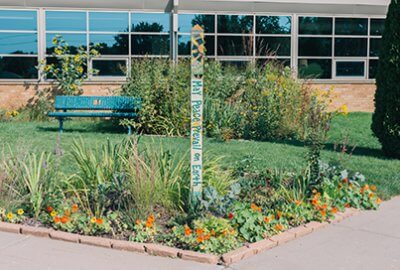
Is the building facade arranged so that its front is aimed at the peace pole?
yes

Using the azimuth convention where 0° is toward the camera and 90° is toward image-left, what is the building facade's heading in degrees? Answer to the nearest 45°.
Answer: approximately 0°

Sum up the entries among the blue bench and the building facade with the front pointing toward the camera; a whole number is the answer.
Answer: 2

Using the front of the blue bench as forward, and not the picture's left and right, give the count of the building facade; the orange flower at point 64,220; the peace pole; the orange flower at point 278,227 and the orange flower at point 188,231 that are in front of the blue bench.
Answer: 4

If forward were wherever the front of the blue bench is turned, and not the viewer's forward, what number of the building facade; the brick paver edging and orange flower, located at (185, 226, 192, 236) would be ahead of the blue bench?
2

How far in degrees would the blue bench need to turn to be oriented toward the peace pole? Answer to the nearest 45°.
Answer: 0° — it already faces it

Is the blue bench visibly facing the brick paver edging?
yes

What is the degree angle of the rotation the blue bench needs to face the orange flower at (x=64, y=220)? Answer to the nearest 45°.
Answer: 0° — it already faces it

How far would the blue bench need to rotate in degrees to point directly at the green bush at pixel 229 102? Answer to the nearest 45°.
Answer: approximately 90° to its left

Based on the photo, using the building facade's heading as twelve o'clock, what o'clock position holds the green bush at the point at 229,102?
The green bush is roughly at 12 o'clock from the building facade.
